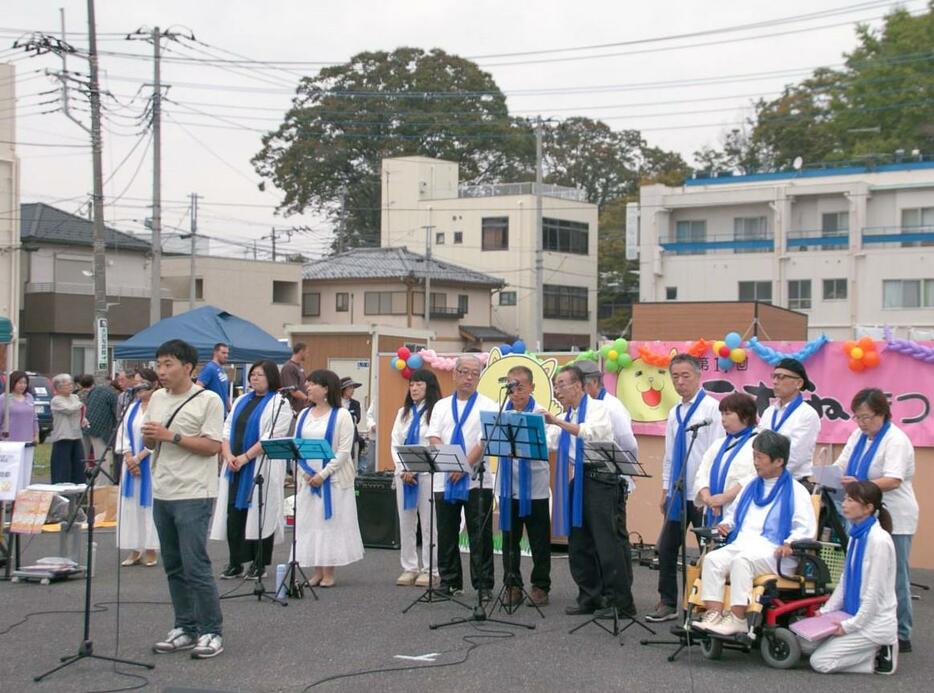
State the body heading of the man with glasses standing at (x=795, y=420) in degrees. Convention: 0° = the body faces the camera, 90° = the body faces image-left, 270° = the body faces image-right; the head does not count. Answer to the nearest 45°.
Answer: approximately 45°

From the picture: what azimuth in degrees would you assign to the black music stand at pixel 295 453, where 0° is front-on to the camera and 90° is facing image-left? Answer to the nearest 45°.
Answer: approximately 180°

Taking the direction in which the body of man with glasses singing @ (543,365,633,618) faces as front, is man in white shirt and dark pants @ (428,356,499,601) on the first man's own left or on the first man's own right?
on the first man's own right

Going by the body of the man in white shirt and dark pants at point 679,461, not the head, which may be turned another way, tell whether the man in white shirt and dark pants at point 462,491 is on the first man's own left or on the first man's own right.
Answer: on the first man's own right

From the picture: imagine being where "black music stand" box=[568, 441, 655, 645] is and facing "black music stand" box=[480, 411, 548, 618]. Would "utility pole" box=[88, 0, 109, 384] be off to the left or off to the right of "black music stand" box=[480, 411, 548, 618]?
right

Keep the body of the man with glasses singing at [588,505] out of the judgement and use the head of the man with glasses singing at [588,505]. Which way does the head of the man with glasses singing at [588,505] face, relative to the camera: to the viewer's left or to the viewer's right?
to the viewer's left

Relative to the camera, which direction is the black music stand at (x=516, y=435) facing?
away from the camera

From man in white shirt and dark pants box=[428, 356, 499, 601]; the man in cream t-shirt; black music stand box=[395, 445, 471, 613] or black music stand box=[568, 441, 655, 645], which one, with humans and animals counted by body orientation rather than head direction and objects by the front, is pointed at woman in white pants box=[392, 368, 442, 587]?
black music stand box=[395, 445, 471, 613]

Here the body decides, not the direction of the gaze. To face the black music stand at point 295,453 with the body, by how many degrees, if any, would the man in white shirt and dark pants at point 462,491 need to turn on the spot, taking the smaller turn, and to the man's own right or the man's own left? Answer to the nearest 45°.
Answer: approximately 90° to the man's own right

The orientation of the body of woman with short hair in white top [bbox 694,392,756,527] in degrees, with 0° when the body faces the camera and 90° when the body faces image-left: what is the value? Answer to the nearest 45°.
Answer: approximately 45°

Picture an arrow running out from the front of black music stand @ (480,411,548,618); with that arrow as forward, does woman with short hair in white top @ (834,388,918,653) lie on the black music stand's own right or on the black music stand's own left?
on the black music stand's own right

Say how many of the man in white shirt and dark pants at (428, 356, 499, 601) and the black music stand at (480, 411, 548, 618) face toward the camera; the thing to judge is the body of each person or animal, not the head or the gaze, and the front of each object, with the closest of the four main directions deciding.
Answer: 1

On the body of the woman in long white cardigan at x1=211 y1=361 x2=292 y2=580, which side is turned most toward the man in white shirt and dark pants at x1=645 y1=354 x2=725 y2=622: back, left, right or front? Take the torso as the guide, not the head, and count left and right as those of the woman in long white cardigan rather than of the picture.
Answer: left

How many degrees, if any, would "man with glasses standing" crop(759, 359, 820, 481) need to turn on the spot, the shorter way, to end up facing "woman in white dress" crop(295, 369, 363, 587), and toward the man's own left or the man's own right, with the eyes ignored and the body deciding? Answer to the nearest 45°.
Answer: approximately 45° to the man's own right
